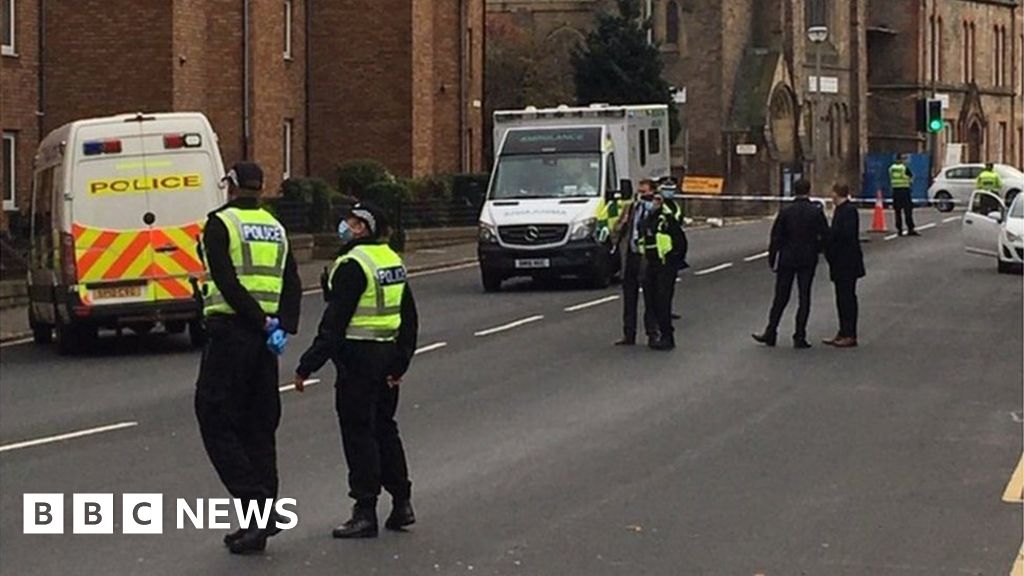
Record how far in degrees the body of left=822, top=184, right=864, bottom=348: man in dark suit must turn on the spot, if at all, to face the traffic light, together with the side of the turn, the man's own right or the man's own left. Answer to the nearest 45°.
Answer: approximately 90° to the man's own right

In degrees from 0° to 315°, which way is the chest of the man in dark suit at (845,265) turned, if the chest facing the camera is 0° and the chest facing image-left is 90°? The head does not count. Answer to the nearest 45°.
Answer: approximately 90°

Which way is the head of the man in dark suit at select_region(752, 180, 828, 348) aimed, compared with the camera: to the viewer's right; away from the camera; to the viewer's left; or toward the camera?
away from the camera

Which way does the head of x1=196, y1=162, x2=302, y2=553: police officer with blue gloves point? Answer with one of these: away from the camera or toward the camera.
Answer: away from the camera

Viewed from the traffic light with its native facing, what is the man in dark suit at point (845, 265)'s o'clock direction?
The man in dark suit is roughly at 12 o'clock from the traffic light.

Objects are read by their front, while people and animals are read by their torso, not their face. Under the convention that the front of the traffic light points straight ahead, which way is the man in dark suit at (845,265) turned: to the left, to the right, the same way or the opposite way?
to the right

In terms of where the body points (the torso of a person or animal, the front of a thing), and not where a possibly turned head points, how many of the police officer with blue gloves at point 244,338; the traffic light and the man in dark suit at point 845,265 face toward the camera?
1

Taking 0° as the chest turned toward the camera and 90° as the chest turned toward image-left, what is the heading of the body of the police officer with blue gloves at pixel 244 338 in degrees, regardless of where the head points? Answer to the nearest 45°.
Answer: approximately 135°

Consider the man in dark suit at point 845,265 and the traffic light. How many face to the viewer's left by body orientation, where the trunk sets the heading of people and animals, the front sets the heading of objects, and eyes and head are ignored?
1

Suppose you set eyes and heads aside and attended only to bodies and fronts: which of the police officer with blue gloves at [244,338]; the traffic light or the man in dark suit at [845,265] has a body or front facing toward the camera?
the traffic light

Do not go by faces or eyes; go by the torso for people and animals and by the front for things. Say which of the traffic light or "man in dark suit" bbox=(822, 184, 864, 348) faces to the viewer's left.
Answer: the man in dark suit
